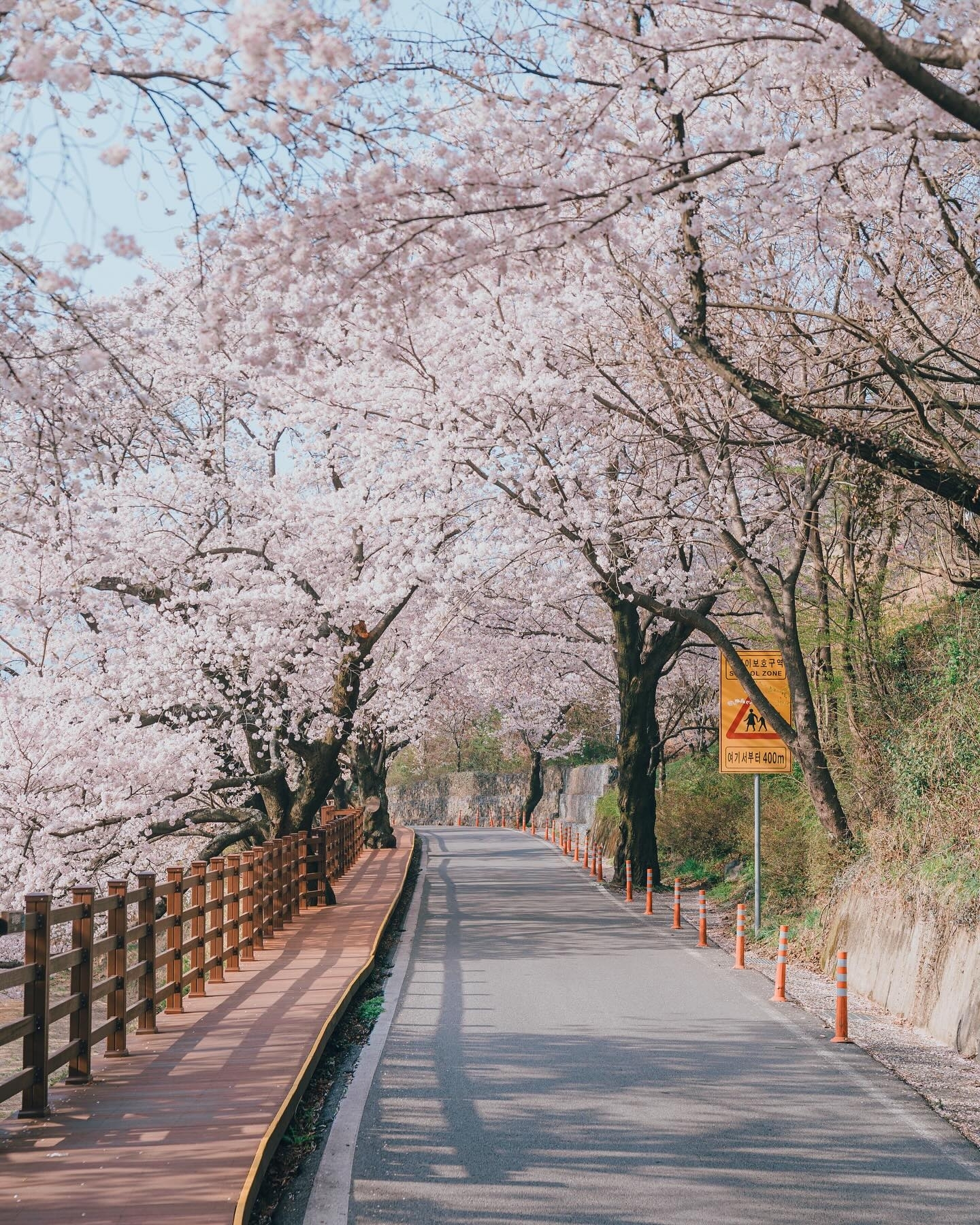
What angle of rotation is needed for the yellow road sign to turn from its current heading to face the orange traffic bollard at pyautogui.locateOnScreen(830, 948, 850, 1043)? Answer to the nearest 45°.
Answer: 0° — it already faces it

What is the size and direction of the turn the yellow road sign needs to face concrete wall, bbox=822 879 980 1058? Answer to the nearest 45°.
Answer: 0° — it already faces it

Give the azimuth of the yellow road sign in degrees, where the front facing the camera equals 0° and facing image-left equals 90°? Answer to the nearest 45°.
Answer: approximately 0°

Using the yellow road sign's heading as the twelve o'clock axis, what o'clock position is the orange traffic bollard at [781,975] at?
The orange traffic bollard is roughly at 12 o'clock from the yellow road sign.

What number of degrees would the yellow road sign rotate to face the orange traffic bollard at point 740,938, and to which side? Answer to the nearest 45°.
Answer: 0° — it already faces it
